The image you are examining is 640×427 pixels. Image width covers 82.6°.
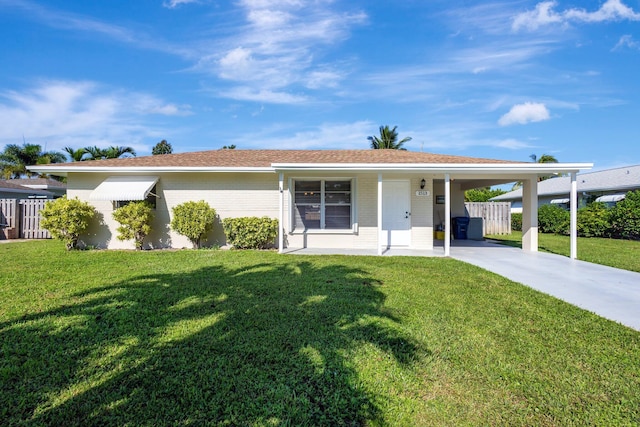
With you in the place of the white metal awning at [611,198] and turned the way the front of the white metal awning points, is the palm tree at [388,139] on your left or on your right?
on your right

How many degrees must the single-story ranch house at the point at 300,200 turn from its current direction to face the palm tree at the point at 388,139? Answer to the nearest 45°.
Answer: approximately 180°

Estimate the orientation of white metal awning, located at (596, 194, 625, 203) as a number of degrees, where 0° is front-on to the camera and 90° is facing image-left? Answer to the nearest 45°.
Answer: approximately 45°

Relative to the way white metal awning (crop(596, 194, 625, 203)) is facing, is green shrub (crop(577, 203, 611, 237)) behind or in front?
in front

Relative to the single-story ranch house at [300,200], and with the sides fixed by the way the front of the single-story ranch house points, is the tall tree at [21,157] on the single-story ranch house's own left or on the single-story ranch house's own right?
on the single-story ranch house's own right

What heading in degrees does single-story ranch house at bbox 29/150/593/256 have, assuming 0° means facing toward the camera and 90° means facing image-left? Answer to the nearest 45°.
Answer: approximately 0°

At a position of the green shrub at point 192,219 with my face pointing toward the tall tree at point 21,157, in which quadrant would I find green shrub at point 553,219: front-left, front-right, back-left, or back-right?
back-right

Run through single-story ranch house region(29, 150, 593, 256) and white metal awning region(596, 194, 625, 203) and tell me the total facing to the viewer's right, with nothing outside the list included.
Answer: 0

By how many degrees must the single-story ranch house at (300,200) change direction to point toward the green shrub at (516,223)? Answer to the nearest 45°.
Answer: approximately 135° to its left
